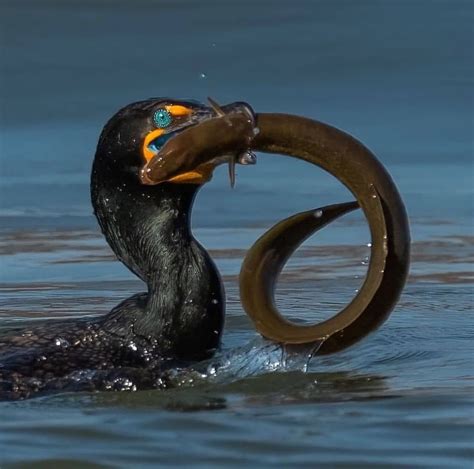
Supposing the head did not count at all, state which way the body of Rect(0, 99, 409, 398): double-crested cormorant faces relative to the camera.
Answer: to the viewer's right
